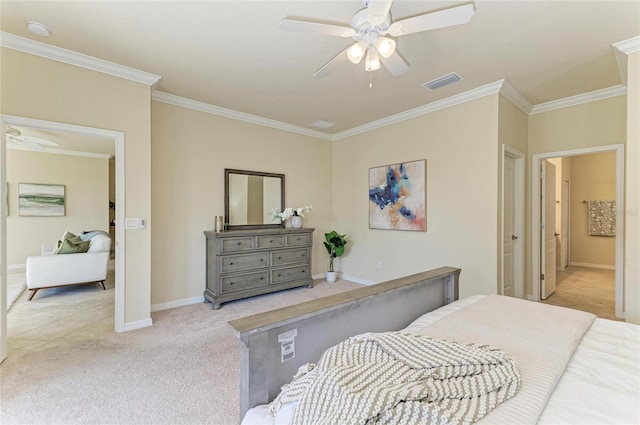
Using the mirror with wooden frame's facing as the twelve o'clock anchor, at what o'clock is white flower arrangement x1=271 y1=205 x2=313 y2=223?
The white flower arrangement is roughly at 10 o'clock from the mirror with wooden frame.

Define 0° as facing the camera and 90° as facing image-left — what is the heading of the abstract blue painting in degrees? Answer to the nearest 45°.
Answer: approximately 45°

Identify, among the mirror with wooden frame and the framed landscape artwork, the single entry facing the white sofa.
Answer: the framed landscape artwork

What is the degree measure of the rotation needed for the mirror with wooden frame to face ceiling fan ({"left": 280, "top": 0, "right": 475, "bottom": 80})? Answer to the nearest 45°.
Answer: approximately 45° to its right

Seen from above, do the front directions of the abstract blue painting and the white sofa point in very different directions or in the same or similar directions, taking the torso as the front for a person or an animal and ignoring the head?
same or similar directions

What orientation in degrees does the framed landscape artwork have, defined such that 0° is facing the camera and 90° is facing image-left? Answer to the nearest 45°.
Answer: approximately 0°

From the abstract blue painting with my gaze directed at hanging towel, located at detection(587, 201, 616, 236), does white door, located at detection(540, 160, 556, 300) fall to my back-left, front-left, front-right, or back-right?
front-right

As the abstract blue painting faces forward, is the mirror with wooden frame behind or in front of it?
in front

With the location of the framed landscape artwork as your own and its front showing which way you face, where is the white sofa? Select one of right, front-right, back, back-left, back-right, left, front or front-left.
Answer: front

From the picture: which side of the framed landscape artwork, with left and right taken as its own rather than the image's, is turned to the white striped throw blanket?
front

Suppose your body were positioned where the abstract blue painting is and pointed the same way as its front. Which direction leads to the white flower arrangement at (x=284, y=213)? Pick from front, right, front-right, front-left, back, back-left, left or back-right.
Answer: front-right

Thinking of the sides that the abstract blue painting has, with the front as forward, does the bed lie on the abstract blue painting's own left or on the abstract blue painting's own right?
on the abstract blue painting's own left

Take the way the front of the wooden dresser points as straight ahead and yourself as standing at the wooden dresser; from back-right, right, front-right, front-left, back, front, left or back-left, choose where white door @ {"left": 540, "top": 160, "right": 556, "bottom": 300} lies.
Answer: front-left

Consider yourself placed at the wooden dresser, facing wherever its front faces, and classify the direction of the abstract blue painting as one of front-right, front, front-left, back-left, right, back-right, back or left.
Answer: front-left

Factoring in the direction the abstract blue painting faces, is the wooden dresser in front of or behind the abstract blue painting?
in front

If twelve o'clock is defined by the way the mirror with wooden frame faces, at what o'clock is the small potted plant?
The small potted plant is roughly at 10 o'clock from the mirror with wooden frame.
